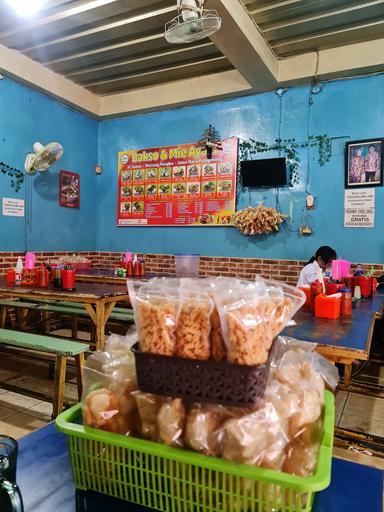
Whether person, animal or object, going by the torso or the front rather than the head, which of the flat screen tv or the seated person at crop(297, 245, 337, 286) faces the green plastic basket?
the flat screen tv

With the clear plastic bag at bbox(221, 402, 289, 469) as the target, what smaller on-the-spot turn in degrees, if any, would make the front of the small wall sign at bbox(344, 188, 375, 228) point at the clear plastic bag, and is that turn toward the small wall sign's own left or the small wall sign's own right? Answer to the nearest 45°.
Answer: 0° — it already faces it

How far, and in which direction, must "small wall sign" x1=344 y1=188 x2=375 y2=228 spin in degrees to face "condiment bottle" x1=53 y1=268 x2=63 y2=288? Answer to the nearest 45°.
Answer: approximately 45° to its right

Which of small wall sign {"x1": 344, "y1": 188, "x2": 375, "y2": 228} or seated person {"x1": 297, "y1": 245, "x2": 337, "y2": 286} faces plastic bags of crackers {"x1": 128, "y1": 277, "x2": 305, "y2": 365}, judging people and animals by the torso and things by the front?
the small wall sign

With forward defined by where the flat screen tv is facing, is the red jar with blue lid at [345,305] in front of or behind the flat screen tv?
in front

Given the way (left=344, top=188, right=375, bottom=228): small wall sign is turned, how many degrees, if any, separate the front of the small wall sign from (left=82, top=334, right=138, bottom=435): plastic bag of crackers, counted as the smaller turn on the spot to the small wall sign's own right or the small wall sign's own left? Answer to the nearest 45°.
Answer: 0° — it already faces it

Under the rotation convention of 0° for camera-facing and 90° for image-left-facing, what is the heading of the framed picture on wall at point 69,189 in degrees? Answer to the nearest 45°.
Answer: approximately 315°

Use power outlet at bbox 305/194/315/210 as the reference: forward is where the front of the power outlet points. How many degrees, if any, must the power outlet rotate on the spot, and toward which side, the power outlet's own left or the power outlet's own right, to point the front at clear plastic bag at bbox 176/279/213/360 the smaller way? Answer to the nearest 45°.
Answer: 0° — it already faces it

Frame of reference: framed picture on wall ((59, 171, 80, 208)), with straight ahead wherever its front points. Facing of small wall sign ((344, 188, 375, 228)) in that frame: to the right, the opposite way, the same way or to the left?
to the right

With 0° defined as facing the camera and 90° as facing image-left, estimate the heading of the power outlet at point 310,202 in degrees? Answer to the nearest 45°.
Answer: approximately 0°

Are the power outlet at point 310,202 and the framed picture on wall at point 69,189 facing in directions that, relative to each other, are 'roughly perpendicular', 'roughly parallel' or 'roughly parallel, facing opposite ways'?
roughly perpendicular
